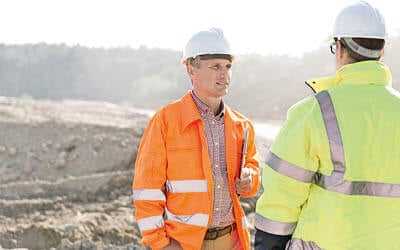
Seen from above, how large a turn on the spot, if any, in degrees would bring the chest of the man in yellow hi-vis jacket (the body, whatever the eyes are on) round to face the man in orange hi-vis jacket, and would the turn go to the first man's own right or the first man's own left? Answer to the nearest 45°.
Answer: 0° — they already face them

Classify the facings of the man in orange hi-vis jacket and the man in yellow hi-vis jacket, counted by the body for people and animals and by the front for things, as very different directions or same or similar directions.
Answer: very different directions

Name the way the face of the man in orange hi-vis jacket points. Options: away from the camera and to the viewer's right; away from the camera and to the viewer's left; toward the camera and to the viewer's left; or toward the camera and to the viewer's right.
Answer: toward the camera and to the viewer's right

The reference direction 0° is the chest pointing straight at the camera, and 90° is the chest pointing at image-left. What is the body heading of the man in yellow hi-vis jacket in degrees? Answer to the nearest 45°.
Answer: approximately 135°

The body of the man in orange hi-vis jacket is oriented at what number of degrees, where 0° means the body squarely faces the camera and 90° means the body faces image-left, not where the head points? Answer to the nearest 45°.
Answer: approximately 315°

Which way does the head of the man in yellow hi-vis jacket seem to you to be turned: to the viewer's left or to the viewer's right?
to the viewer's left

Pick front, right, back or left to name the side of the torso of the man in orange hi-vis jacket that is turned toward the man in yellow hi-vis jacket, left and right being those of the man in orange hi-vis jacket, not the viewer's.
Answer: front
